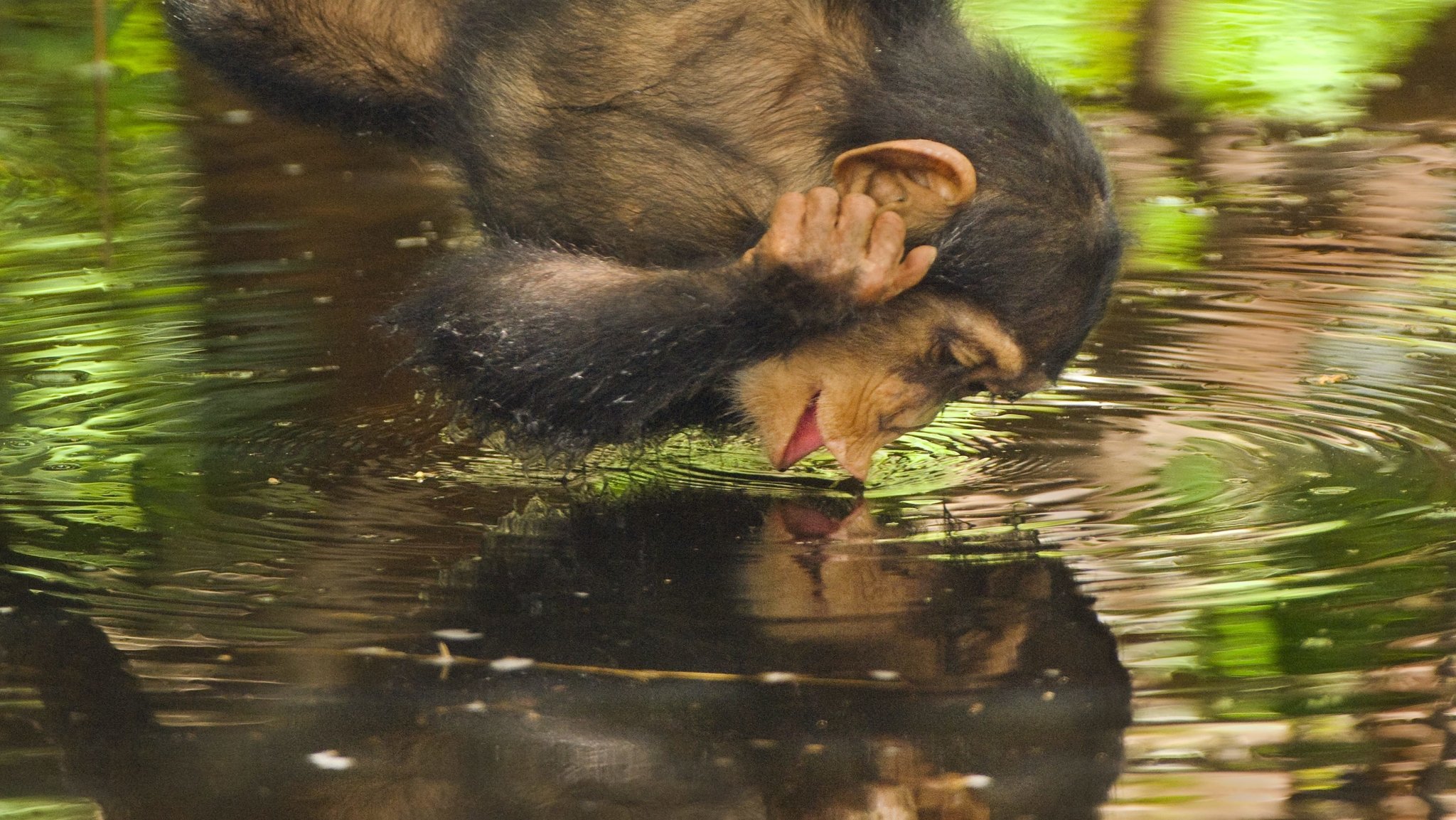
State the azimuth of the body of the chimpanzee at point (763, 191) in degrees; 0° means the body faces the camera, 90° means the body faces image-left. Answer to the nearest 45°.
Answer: approximately 270°
